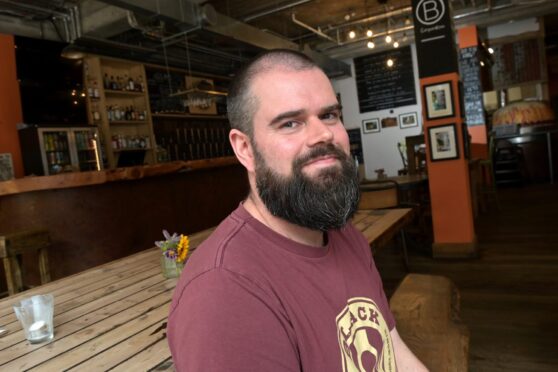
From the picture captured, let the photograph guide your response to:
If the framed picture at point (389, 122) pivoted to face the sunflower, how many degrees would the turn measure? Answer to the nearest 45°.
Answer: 0° — it already faces it

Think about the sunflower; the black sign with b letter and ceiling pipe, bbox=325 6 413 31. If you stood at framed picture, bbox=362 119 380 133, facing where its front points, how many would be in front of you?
3

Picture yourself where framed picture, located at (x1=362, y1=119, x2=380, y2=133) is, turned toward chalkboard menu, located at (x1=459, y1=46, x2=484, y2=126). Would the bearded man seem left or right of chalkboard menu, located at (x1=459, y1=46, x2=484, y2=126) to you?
right

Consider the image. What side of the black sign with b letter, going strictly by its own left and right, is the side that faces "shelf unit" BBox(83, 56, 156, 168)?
right

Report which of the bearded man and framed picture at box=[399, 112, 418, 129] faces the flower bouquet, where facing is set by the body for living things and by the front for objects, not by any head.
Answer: the framed picture

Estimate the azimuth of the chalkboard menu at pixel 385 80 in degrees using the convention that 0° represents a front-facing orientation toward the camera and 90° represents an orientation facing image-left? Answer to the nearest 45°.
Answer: approximately 0°

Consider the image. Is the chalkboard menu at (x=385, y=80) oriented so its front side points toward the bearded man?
yes
